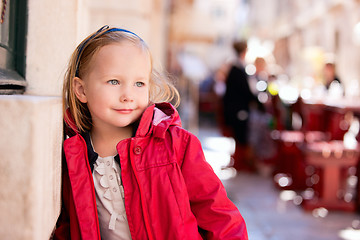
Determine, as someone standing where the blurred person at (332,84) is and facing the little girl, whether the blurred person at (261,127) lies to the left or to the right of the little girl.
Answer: right

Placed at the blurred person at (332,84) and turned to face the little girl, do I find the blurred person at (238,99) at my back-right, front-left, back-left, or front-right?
front-right

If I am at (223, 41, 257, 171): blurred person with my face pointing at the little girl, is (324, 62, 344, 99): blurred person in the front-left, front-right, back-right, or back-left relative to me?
back-left

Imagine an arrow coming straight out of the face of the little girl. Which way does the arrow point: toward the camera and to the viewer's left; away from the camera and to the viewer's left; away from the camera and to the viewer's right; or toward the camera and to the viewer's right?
toward the camera and to the viewer's right
